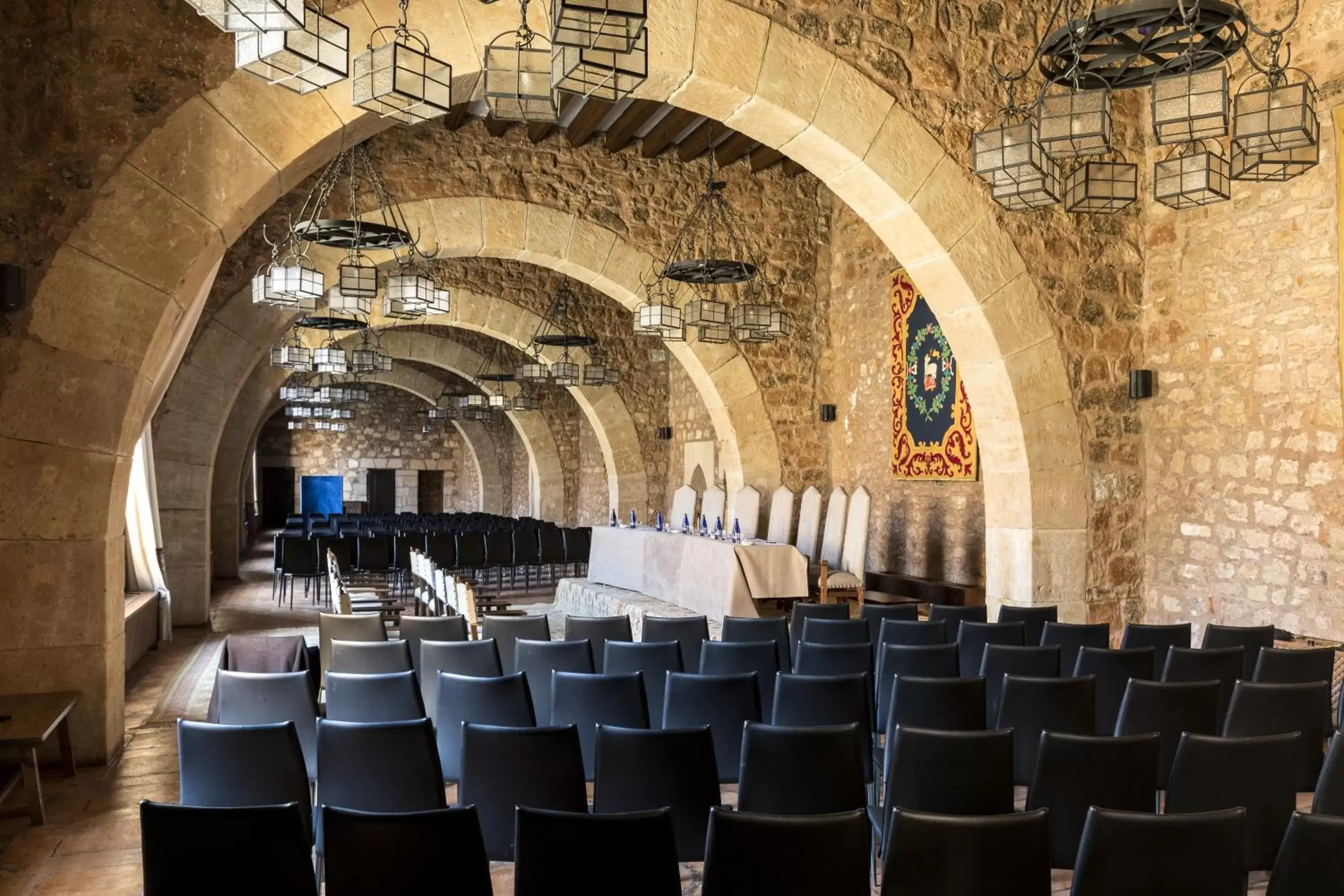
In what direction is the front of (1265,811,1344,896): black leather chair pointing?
away from the camera

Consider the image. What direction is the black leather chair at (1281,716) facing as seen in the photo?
away from the camera

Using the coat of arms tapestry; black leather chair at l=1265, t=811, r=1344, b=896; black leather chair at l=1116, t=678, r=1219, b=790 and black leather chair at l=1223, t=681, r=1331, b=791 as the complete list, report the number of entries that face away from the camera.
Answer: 3

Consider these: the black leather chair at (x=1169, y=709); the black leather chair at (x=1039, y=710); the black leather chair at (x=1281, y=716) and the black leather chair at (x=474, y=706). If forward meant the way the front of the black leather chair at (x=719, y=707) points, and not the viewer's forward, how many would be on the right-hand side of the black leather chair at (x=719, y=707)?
3

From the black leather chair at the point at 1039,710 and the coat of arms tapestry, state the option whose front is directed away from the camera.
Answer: the black leather chair

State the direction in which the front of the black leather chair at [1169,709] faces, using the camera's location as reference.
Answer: facing away from the viewer

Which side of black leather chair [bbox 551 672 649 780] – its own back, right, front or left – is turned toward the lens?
back

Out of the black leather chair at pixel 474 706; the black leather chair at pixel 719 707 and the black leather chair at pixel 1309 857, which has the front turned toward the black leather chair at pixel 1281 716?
the black leather chair at pixel 1309 857

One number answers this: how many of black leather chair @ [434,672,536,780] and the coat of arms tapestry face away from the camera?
1

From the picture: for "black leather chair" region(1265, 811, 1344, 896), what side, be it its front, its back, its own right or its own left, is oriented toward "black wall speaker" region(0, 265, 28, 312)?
left

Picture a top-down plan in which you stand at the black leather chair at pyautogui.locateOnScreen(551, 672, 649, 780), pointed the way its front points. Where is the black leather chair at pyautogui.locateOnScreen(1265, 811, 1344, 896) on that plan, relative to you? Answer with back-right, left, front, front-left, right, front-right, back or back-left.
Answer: back-right
